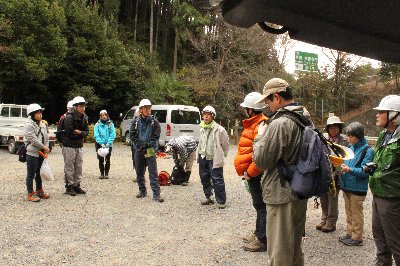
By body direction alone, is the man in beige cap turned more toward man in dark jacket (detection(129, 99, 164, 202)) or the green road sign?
the man in dark jacket

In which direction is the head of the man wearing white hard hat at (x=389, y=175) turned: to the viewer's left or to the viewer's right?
to the viewer's left

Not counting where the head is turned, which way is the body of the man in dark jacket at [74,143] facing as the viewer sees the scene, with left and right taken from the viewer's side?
facing the viewer and to the right of the viewer

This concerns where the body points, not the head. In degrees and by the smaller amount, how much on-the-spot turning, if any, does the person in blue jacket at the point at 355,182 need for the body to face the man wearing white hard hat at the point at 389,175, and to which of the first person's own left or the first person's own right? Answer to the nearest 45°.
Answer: approximately 90° to the first person's own left

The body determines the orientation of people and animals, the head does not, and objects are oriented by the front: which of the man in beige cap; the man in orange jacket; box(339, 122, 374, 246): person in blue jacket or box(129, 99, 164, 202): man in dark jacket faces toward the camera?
the man in dark jacket

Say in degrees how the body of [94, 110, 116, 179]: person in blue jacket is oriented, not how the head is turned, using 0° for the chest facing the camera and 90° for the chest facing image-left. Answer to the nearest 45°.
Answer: approximately 0°

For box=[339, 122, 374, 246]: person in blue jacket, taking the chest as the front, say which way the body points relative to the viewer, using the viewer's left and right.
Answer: facing to the left of the viewer

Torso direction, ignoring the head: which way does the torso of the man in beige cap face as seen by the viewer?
to the viewer's left

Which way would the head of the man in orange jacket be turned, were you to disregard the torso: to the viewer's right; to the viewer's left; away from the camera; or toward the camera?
to the viewer's left

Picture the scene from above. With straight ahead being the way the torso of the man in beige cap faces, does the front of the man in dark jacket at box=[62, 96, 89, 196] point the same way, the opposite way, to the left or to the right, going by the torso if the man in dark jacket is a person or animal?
the opposite way

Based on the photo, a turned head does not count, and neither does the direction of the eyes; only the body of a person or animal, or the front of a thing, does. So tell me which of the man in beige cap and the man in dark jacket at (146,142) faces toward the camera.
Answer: the man in dark jacket

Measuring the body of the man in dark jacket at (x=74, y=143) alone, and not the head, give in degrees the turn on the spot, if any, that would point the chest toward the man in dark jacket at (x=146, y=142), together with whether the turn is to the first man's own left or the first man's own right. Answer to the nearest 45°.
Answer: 0° — they already face them

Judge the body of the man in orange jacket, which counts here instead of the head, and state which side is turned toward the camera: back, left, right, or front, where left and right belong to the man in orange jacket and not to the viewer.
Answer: left

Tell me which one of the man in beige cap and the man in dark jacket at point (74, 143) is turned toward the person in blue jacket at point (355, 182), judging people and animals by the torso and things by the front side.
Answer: the man in dark jacket

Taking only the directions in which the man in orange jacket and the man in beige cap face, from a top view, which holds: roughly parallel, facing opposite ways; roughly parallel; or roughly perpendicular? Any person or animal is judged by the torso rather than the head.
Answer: roughly parallel

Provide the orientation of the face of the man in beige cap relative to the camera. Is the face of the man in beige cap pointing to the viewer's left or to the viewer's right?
to the viewer's left

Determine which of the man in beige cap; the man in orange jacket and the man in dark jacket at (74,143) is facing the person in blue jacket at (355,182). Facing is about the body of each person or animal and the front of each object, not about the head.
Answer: the man in dark jacket

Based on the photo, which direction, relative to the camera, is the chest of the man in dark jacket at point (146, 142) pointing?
toward the camera

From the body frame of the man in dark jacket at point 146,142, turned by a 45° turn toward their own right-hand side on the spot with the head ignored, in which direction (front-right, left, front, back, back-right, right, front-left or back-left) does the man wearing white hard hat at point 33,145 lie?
front-right
